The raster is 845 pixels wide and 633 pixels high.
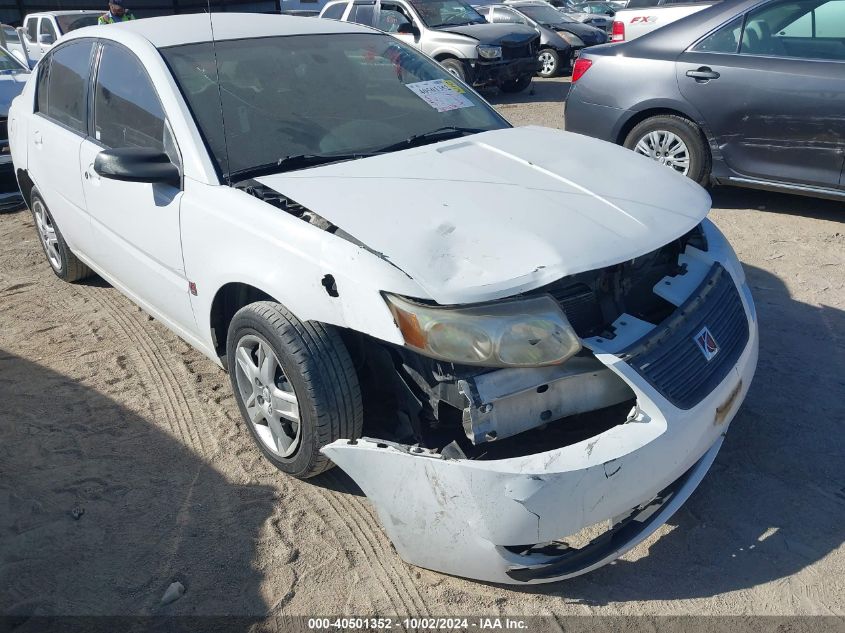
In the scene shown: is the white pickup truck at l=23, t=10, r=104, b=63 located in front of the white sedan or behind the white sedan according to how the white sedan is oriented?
behind

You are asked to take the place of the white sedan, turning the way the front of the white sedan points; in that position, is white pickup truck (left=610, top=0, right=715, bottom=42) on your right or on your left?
on your left

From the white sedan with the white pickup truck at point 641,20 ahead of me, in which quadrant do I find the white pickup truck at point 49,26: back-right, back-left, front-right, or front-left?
front-left

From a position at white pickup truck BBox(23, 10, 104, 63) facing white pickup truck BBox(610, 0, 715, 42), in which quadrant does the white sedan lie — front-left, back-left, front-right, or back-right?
front-right

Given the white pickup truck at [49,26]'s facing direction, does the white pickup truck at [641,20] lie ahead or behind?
ahead

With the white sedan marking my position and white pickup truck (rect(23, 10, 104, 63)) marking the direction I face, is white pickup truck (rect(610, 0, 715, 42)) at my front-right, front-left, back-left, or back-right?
front-right

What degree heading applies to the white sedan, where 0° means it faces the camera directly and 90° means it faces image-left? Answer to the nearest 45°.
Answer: approximately 315°

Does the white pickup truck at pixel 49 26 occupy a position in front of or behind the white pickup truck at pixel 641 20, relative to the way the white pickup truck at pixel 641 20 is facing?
behind

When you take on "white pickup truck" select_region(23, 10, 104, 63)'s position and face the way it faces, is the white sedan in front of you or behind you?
in front

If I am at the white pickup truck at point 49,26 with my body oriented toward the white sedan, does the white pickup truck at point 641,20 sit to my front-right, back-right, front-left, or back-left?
front-left

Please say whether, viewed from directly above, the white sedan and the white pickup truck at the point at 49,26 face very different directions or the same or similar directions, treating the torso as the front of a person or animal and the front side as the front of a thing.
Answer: same or similar directions
